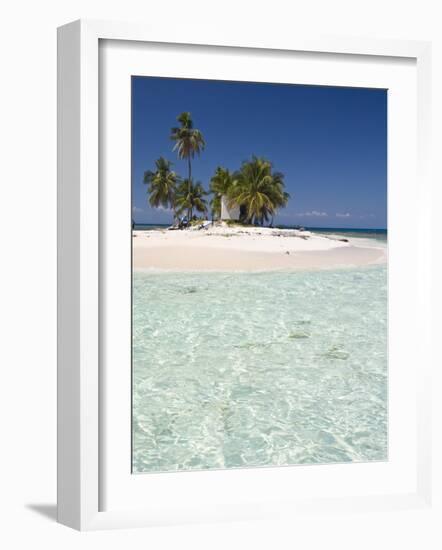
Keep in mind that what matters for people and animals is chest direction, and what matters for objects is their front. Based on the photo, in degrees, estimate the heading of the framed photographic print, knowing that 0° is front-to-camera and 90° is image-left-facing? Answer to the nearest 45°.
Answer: approximately 315°
